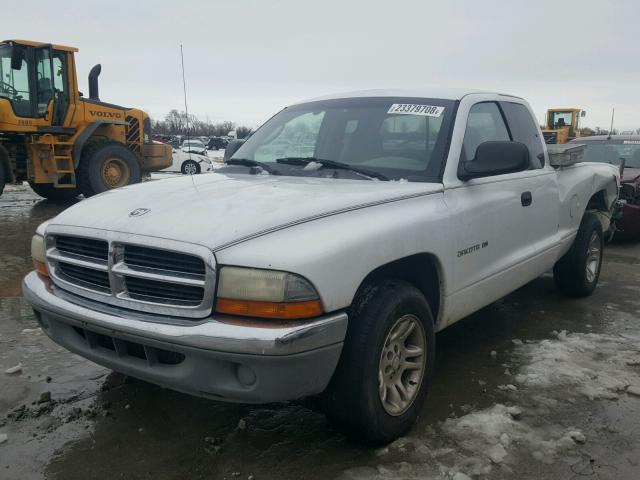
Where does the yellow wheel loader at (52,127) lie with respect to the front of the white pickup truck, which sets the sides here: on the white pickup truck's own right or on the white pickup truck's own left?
on the white pickup truck's own right

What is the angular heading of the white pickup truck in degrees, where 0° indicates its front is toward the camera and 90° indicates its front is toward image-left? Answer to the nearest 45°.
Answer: approximately 45°

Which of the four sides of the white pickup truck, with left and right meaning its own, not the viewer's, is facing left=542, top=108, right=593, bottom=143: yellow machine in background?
back

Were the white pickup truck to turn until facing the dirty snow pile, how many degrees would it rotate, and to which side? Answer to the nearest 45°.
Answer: approximately 135° to its left
